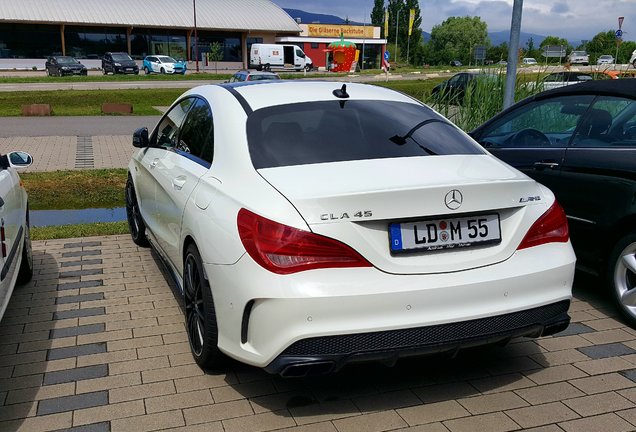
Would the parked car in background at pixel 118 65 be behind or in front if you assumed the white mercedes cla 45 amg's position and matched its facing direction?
in front

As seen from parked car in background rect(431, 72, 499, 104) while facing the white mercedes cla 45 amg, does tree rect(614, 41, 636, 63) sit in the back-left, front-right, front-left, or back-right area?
back-left

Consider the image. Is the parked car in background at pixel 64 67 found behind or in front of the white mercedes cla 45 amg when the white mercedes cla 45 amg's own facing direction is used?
in front

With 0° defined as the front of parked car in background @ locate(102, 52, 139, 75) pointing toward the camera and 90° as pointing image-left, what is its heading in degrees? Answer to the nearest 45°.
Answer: approximately 315°

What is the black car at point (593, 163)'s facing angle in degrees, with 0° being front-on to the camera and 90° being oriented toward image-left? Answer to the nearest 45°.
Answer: approximately 135°

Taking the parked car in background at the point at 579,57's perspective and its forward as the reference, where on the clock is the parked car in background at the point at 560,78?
the parked car in background at the point at 560,78 is roughly at 12 o'clock from the parked car in background at the point at 579,57.

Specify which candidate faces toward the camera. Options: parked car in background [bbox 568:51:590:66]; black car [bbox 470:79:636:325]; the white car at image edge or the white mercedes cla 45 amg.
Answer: the parked car in background

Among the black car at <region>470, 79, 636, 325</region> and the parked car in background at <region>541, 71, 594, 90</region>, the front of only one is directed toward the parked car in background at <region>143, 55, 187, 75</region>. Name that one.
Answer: the black car

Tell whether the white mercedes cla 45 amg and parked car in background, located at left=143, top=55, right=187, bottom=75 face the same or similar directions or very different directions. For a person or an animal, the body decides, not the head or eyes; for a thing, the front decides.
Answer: very different directions

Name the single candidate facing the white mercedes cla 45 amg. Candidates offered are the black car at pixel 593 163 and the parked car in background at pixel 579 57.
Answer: the parked car in background
